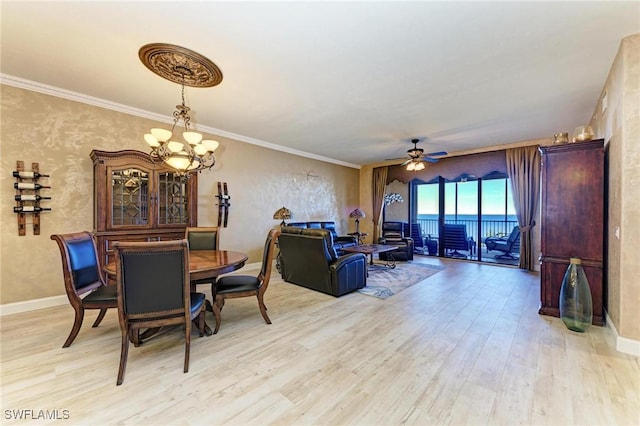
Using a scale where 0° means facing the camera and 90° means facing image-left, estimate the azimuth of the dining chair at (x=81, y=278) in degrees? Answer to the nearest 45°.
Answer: approximately 315°

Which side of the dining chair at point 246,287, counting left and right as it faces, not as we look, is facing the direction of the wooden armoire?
back

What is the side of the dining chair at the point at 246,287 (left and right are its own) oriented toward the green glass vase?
back

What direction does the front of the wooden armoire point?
to the viewer's left

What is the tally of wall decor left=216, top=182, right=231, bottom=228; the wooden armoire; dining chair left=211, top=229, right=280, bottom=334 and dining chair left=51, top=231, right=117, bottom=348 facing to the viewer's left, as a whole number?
2

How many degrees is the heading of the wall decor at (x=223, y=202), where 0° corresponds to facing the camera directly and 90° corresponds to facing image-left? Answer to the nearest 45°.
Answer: approximately 315°

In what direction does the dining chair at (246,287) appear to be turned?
to the viewer's left

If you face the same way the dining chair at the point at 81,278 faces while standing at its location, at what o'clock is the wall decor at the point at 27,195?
The wall decor is roughly at 7 o'clock from the dining chair.

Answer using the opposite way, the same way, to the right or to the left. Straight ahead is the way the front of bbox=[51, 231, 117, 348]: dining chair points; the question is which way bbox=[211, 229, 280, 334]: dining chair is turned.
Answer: the opposite way

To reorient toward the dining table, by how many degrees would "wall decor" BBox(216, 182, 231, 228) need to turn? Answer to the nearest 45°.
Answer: approximately 45° to its right
